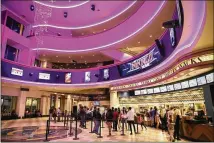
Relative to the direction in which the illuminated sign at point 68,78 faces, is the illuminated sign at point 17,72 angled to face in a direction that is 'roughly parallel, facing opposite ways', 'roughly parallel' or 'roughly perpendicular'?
roughly parallel

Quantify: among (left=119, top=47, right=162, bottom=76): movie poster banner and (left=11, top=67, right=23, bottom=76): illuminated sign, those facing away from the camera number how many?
0

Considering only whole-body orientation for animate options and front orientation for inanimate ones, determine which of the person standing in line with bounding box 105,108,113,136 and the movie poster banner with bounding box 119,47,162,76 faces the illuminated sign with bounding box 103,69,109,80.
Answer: the person standing in line

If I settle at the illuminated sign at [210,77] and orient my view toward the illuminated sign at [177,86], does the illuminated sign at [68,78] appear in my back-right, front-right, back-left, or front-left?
front-left

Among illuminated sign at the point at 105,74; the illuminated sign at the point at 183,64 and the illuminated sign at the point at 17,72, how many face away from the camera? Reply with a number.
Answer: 0

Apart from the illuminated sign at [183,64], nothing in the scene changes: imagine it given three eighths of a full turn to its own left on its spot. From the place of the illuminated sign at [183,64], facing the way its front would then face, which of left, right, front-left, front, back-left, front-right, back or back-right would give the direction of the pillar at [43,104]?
back-left

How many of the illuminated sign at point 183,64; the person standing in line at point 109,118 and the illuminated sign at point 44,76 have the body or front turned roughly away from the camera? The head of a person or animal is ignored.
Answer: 1

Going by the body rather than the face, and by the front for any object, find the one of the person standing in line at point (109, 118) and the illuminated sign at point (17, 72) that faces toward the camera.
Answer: the illuminated sign

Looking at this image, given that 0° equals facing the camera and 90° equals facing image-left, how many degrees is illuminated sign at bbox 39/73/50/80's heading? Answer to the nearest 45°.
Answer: approximately 0°

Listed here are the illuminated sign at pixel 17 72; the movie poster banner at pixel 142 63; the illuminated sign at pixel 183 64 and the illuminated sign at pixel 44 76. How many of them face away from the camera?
0

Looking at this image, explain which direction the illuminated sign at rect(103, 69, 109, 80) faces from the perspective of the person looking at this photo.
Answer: facing the viewer

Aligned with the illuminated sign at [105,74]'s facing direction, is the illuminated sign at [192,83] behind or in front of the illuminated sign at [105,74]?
in front

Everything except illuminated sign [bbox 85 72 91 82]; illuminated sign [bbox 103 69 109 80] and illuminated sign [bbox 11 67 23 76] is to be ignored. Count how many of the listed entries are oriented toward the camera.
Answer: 3

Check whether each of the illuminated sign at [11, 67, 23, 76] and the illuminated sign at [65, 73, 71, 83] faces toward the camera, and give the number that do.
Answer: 2

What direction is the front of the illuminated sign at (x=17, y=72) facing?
toward the camera
